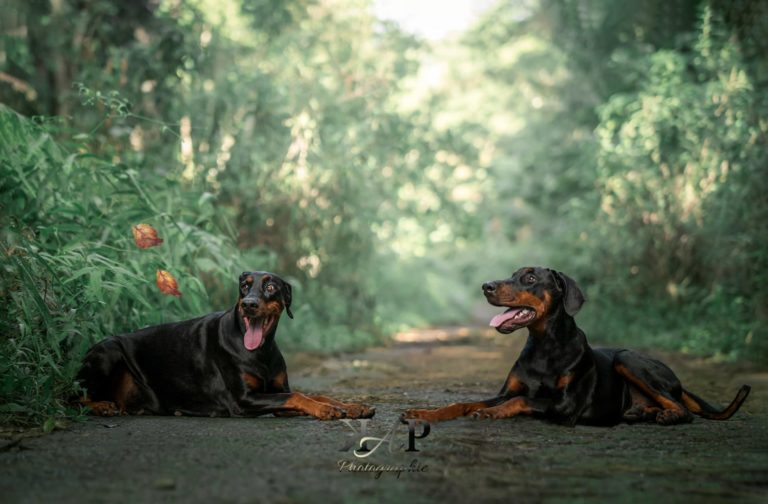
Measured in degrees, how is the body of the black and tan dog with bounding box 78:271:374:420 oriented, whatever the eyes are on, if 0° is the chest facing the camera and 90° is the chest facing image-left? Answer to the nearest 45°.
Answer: approximately 270°

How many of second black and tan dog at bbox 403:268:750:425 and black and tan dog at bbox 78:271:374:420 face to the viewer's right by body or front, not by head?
1

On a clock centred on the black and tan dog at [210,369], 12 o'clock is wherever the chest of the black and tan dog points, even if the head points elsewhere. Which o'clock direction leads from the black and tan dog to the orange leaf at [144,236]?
The orange leaf is roughly at 8 o'clock from the black and tan dog.

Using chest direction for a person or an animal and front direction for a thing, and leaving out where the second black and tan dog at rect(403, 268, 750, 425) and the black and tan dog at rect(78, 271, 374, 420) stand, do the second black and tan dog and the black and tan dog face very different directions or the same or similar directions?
very different directions

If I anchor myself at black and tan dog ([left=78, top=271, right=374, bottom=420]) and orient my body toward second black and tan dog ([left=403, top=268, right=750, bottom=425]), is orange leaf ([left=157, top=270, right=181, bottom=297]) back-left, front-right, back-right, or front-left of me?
back-left

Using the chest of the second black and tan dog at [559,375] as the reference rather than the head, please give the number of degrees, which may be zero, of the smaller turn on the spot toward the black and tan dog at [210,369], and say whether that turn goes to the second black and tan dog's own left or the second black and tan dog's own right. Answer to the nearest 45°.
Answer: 0° — it already faces it

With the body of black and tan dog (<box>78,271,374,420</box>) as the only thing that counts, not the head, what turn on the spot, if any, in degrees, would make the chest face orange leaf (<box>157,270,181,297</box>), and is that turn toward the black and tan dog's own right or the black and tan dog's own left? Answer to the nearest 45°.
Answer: approximately 135° to the black and tan dog's own left

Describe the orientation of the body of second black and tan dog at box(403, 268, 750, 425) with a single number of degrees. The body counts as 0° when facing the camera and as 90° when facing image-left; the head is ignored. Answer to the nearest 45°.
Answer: approximately 90°

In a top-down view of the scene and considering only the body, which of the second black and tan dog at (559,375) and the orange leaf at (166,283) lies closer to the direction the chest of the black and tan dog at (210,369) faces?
the second black and tan dog
